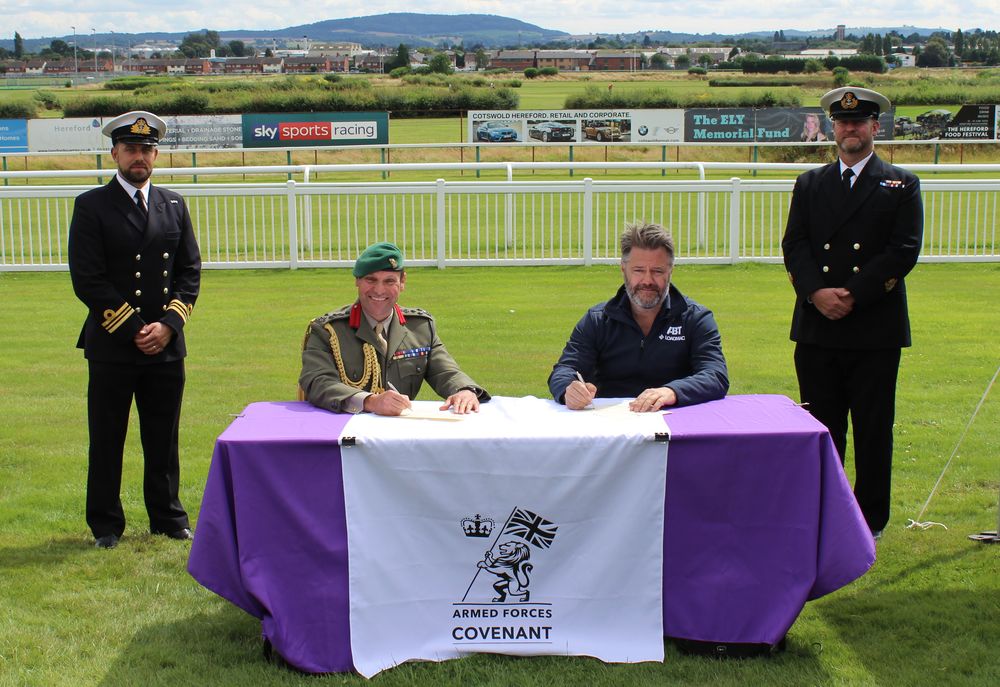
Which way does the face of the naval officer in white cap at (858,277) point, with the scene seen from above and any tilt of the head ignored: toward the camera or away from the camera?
toward the camera

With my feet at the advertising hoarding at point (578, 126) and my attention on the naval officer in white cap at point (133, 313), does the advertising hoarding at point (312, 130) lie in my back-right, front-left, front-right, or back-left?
front-right

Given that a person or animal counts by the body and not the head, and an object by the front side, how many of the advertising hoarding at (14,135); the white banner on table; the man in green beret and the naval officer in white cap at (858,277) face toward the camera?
4

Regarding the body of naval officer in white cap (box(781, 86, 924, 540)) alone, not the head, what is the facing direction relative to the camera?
toward the camera

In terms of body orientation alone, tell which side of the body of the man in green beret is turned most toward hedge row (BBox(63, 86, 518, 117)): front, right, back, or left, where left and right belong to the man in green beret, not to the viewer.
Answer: back

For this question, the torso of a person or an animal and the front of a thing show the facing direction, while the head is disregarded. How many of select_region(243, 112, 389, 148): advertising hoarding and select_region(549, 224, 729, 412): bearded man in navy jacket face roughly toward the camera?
2

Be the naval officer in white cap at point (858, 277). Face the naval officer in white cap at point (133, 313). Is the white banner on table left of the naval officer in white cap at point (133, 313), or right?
left

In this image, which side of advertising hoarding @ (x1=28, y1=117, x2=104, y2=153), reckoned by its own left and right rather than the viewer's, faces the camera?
front

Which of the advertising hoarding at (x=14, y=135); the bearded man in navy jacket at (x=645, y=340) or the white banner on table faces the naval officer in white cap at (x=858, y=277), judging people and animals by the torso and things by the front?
the advertising hoarding

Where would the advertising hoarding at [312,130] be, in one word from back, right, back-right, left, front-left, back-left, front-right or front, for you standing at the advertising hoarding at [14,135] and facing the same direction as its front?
left

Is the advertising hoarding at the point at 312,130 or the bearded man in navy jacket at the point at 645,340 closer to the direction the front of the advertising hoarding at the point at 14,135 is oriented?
the bearded man in navy jacket

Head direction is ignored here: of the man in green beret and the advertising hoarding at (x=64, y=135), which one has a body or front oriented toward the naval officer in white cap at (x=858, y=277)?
the advertising hoarding

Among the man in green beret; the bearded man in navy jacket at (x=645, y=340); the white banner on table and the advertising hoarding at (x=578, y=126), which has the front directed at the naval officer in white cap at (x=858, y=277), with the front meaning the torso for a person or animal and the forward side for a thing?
the advertising hoarding

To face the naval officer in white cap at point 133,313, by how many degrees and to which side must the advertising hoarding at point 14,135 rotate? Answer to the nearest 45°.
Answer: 0° — it already faces them

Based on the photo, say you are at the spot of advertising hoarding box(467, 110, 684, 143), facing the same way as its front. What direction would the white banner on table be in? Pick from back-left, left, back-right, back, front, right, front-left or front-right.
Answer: front

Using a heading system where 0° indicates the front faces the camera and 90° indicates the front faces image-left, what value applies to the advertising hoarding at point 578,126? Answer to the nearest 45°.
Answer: approximately 0°

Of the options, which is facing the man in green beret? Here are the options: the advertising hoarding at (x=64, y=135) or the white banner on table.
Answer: the advertising hoarding
